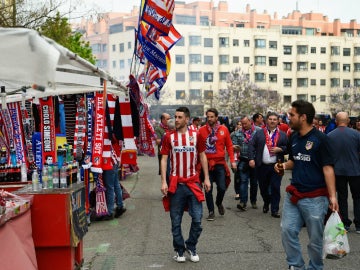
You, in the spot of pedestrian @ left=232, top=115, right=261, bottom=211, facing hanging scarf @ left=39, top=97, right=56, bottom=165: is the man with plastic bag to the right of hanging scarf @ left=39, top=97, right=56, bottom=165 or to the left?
left

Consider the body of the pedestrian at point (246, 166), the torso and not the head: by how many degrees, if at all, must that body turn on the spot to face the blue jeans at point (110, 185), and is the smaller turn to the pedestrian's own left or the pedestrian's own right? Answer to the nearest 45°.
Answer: approximately 45° to the pedestrian's own right

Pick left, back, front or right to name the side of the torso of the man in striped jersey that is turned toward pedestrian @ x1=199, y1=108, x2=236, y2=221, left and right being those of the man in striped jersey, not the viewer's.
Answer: back

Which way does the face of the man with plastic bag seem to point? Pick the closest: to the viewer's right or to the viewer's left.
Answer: to the viewer's left

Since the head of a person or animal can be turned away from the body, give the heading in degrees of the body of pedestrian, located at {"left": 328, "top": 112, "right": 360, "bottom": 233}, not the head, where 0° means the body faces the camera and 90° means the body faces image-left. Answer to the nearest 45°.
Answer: approximately 180°

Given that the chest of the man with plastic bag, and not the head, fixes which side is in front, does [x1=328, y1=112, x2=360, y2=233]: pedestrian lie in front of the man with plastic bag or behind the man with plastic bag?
behind

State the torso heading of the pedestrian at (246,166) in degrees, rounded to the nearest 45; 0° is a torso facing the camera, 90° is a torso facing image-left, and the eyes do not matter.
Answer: approximately 0°

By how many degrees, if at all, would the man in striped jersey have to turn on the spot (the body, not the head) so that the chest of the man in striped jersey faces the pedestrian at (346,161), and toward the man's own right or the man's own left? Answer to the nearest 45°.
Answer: approximately 135° to the man's own left

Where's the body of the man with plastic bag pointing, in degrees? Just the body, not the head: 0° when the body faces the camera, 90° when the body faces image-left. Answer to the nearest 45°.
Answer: approximately 45°

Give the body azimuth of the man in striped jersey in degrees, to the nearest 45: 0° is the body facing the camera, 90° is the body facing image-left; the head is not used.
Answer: approximately 0°

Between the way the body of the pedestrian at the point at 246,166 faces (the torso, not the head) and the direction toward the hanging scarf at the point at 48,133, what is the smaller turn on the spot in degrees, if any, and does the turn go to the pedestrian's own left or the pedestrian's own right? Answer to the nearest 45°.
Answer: approximately 45° to the pedestrian's own right
